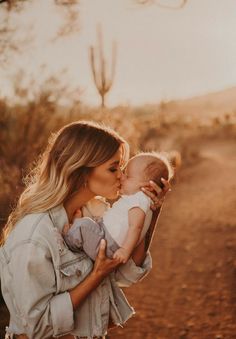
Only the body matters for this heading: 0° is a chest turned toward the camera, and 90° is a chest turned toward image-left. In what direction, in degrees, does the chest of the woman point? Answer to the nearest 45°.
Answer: approximately 270°

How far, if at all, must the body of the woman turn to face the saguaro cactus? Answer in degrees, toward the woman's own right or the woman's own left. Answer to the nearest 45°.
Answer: approximately 90° to the woman's own left

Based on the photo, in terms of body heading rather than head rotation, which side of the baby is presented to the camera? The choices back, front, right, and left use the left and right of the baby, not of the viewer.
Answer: left

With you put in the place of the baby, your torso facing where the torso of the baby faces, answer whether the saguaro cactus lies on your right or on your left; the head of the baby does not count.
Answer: on your right

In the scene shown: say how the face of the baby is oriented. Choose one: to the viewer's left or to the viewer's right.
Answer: to the viewer's left

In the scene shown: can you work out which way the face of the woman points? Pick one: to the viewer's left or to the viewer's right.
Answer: to the viewer's right
